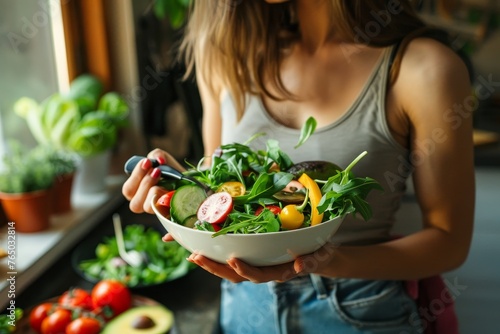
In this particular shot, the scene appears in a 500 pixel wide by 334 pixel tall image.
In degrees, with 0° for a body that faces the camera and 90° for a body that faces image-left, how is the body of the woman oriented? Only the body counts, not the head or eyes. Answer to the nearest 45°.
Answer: approximately 45°
